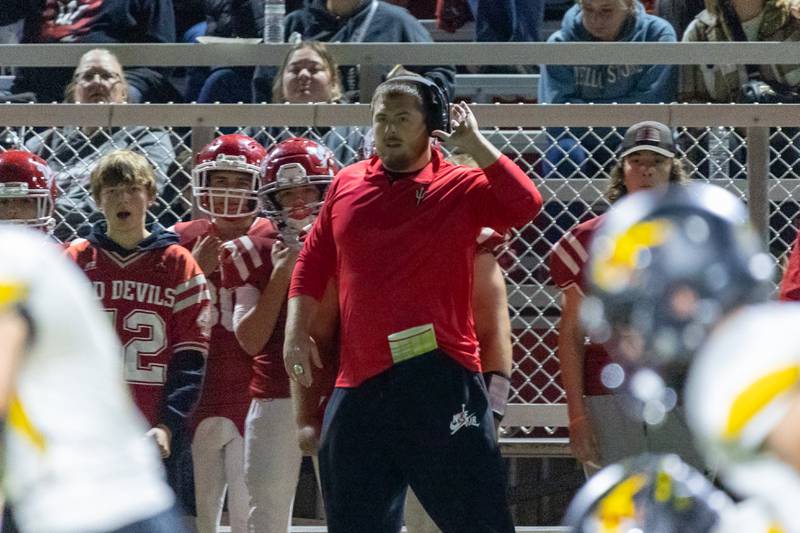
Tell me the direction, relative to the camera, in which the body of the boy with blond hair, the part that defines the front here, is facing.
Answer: toward the camera

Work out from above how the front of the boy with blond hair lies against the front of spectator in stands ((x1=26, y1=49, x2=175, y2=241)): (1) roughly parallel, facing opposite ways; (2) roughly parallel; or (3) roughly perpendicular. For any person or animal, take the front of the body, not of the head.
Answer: roughly parallel

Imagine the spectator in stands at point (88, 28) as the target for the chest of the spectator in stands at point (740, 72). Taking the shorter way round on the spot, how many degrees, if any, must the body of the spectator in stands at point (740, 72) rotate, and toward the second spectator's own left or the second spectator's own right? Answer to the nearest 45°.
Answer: approximately 90° to the second spectator's own right

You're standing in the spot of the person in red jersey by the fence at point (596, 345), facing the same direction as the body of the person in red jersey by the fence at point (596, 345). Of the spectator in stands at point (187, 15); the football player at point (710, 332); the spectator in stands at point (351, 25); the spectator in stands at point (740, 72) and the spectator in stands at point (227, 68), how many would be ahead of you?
1

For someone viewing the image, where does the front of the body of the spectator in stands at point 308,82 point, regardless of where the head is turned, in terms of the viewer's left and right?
facing the viewer

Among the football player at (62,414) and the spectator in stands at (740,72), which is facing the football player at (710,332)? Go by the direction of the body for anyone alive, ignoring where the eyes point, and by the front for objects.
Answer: the spectator in stands

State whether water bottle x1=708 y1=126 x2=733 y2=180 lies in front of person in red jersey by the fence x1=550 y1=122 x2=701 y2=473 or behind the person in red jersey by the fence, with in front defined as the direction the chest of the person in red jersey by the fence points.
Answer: behind

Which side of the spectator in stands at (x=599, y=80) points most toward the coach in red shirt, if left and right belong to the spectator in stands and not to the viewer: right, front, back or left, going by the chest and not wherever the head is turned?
front

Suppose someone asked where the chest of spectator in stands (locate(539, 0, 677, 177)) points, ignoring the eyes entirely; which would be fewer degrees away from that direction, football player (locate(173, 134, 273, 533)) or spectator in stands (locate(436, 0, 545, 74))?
the football player

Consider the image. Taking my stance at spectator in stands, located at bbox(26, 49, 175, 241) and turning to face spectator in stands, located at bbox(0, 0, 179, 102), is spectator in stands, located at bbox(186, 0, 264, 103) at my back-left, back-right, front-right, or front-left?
front-right
